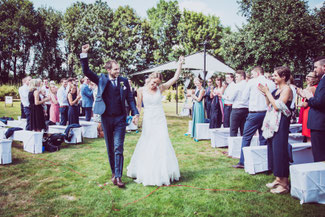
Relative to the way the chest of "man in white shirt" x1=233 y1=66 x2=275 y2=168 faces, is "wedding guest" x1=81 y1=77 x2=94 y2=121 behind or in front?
in front

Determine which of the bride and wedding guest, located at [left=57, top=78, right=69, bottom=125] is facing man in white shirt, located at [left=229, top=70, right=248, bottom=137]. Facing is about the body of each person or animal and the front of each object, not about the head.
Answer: the wedding guest

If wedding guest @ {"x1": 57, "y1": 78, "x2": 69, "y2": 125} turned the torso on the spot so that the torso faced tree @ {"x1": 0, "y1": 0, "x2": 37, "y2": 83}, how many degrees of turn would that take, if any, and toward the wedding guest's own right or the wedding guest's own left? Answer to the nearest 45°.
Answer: approximately 135° to the wedding guest's own left

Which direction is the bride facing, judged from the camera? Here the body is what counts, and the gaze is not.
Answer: toward the camera

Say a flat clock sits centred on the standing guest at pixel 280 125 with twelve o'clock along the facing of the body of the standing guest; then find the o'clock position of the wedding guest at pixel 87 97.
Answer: The wedding guest is roughly at 1 o'clock from the standing guest.

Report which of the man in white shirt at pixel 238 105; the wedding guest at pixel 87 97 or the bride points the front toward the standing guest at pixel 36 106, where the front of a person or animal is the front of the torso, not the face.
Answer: the man in white shirt

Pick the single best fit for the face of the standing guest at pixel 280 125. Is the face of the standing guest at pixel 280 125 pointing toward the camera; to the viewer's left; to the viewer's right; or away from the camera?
to the viewer's left

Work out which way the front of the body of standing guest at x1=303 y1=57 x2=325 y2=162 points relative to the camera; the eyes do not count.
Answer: to the viewer's left

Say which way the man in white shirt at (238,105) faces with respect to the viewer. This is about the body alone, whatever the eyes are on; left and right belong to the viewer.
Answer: facing to the left of the viewer

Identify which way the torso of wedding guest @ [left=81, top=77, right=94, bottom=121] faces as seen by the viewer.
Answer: to the viewer's right

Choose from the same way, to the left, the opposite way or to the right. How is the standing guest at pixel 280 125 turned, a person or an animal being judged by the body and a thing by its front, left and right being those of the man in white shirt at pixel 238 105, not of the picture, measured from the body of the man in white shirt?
the same way

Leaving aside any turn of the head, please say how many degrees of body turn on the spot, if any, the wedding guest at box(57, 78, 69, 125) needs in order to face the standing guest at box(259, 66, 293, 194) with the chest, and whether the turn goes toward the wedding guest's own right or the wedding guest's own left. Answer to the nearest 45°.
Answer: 0° — they already face them

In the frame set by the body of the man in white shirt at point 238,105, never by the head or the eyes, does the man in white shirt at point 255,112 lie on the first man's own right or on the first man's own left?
on the first man's own left

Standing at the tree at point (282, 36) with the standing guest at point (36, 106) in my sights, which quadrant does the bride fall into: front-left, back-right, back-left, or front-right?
front-left

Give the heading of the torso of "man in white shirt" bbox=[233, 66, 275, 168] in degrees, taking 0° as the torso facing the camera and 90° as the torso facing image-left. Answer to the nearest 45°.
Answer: approximately 135°

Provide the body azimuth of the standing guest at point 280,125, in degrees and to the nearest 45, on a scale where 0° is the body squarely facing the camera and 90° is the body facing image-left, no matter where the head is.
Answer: approximately 90°
